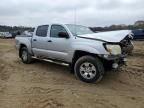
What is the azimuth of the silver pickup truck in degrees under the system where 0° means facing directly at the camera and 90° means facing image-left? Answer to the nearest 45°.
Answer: approximately 315°
